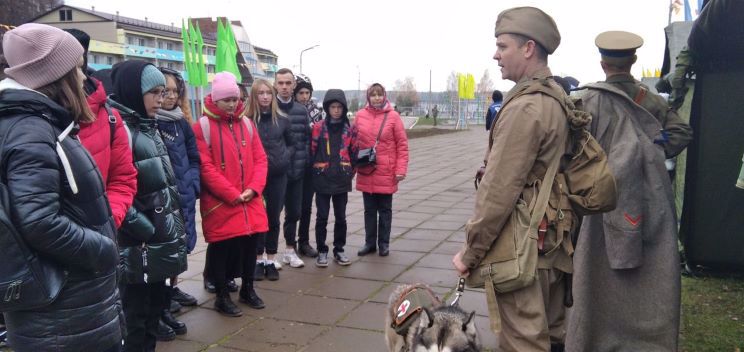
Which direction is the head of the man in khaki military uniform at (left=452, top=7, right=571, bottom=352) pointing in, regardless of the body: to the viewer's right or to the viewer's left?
to the viewer's left

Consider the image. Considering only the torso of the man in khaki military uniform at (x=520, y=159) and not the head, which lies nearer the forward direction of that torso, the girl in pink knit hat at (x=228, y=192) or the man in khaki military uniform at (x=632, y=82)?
the girl in pink knit hat

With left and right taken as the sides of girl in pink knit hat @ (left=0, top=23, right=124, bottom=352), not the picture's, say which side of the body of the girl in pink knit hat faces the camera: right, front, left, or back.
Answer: right

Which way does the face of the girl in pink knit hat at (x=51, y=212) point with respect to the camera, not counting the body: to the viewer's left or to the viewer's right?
to the viewer's right

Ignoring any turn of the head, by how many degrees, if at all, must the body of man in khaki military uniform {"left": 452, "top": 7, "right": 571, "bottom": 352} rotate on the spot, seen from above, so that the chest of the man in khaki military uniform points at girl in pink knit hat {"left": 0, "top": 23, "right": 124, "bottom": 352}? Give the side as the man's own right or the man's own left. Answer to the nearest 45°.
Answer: approximately 45° to the man's own left

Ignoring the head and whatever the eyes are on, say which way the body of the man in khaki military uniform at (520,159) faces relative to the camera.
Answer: to the viewer's left

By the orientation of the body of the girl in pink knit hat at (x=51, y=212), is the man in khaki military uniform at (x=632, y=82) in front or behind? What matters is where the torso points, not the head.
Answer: in front

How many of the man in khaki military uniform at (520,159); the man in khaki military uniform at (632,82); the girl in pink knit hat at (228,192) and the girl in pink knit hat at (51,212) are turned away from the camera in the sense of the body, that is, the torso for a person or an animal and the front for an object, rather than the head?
1

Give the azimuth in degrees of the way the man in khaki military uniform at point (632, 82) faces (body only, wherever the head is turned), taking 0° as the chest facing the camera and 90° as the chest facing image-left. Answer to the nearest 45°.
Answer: approximately 180°

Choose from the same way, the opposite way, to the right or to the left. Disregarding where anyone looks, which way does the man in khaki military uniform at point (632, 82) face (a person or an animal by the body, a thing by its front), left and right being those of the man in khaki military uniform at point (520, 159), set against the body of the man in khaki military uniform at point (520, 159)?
to the right

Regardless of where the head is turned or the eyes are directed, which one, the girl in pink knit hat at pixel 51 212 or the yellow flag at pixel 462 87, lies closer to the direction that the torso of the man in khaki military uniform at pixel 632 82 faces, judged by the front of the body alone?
the yellow flag

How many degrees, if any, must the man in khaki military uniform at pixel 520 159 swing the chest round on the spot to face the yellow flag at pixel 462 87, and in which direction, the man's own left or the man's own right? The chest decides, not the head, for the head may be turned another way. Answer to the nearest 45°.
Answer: approximately 90° to the man's own right

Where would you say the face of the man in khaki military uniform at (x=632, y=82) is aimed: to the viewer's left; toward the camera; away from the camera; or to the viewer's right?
away from the camera

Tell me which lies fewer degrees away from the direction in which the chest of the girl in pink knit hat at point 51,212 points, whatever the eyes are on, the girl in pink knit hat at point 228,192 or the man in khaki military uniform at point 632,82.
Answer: the man in khaki military uniform

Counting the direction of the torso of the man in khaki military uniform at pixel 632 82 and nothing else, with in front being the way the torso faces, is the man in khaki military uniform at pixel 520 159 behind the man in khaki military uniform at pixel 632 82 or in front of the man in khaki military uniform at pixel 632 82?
behind

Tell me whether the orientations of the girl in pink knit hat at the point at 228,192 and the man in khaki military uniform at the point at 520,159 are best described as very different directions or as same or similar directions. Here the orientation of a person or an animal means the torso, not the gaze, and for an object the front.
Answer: very different directions

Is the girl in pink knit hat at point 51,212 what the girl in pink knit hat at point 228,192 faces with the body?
no

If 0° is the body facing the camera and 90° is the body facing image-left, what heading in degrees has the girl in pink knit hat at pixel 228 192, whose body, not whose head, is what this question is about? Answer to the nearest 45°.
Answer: approximately 315°
